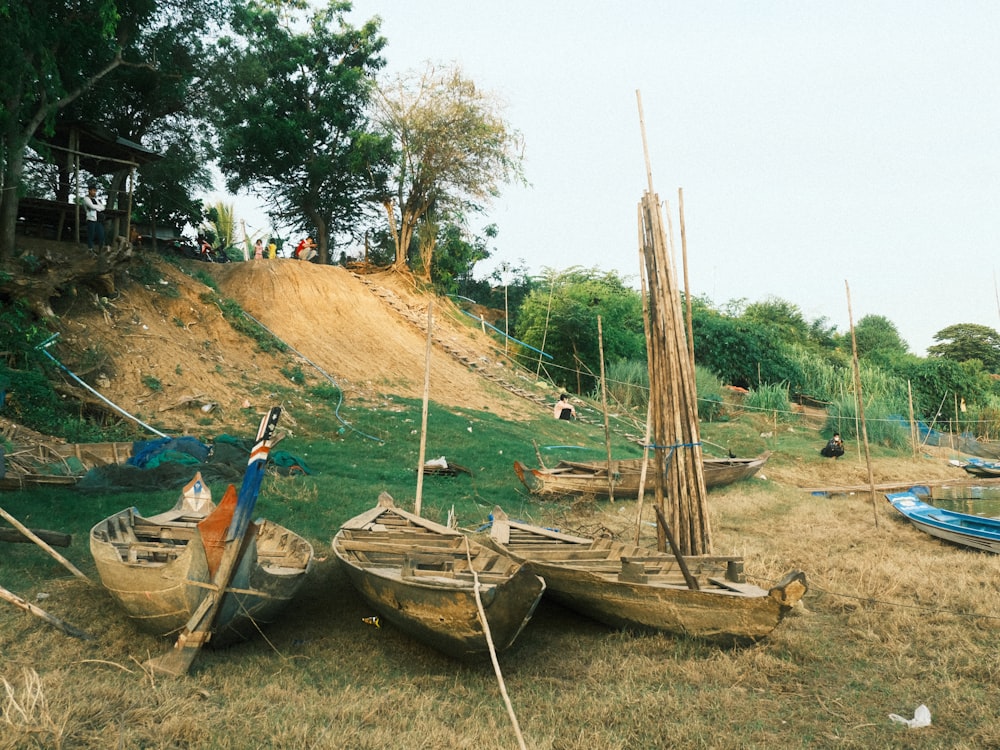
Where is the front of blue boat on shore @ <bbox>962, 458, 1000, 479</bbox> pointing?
to the viewer's left

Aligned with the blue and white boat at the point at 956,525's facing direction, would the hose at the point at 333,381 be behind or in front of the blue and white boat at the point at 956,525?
in front

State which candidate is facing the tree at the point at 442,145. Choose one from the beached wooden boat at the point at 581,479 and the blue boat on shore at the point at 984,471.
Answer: the blue boat on shore

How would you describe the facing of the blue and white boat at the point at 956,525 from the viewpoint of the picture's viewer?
facing away from the viewer and to the left of the viewer

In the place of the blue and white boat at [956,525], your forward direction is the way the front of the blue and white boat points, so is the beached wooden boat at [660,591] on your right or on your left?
on your left

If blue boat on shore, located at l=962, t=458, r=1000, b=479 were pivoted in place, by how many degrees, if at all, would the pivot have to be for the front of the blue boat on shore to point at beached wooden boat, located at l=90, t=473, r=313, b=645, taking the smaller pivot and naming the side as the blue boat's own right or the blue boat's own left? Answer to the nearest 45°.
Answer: approximately 90° to the blue boat's own left

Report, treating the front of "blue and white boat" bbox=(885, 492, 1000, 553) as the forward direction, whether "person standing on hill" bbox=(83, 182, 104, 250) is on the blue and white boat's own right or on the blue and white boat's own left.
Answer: on the blue and white boat's own left
